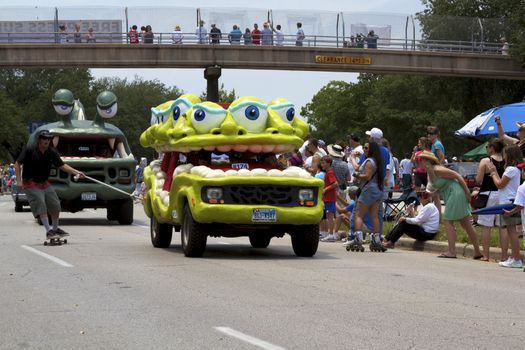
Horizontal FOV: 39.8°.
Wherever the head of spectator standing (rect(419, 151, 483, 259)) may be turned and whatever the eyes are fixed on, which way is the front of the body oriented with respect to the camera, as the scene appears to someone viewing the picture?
to the viewer's left

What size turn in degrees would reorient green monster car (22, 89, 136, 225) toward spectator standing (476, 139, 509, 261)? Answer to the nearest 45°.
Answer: approximately 45° to its left

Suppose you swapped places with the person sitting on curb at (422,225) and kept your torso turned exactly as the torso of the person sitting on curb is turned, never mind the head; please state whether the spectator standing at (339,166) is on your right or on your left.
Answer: on your right

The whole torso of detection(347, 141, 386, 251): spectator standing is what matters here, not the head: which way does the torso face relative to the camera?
to the viewer's left

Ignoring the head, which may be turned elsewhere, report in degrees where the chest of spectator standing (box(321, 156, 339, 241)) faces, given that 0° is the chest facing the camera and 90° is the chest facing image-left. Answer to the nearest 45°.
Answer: approximately 90°

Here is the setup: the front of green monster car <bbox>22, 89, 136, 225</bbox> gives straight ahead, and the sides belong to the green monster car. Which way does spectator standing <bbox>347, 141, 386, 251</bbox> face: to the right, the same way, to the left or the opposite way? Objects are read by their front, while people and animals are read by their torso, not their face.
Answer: to the right

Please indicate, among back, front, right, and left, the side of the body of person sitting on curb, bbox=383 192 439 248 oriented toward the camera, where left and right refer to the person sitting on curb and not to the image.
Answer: left

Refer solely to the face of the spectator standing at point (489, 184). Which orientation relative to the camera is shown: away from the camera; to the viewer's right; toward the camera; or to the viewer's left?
to the viewer's left

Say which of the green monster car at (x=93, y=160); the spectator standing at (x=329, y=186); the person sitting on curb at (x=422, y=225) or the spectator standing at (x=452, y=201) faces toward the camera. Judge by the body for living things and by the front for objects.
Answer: the green monster car
